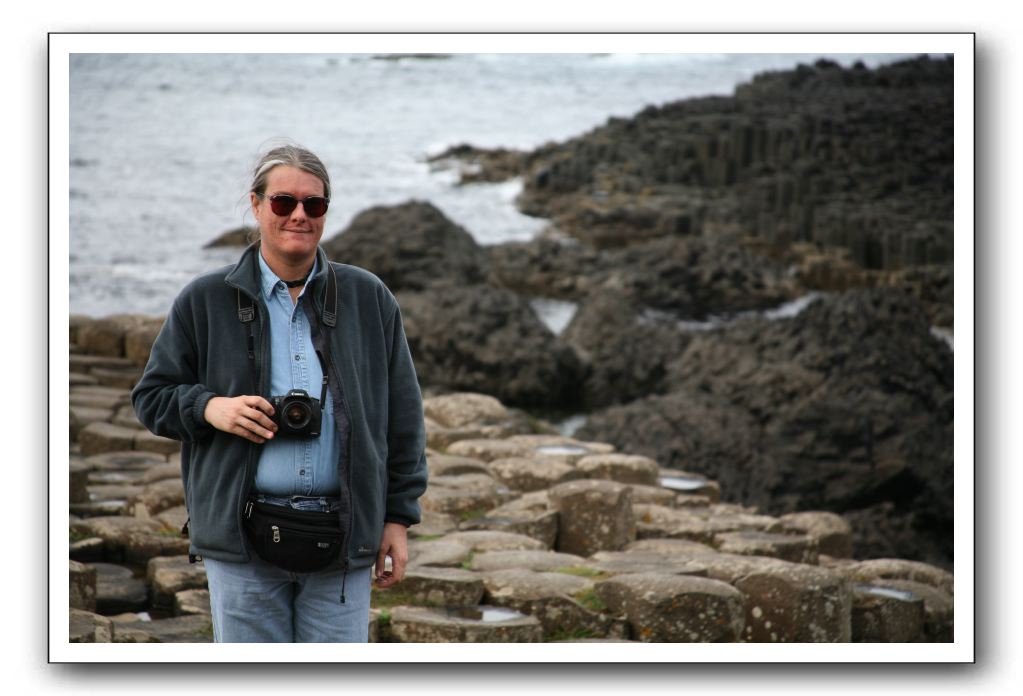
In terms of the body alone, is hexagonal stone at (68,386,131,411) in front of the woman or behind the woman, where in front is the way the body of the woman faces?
behind

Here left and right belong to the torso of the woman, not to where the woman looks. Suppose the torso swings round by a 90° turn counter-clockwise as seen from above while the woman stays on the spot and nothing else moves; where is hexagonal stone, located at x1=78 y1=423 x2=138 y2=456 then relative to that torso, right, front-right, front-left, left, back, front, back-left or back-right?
left

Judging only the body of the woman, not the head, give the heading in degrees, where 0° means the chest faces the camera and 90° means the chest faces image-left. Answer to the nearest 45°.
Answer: approximately 0°

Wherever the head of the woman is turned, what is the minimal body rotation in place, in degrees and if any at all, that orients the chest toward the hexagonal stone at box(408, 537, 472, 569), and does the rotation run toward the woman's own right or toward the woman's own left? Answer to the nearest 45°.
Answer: approximately 180°

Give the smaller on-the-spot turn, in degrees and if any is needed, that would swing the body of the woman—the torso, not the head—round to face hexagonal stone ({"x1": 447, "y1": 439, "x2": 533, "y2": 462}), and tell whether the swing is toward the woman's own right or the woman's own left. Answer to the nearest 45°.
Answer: approximately 180°

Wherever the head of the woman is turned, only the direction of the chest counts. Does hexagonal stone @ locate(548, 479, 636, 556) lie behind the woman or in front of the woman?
behind

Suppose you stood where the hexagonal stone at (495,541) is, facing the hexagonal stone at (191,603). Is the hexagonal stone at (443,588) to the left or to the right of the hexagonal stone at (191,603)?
left

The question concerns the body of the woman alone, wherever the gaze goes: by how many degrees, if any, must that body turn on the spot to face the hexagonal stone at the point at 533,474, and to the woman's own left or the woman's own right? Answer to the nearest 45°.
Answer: approximately 180°

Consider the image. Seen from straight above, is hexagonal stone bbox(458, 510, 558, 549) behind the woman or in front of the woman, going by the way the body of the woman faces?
behind

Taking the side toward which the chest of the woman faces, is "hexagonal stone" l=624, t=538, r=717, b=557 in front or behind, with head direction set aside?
behind

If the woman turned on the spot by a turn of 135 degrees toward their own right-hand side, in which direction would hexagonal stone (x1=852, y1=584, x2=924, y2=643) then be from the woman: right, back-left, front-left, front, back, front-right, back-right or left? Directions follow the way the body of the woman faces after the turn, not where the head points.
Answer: right

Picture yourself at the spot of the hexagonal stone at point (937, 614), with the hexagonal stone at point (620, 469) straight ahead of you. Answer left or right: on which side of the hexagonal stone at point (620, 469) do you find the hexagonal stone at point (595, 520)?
left

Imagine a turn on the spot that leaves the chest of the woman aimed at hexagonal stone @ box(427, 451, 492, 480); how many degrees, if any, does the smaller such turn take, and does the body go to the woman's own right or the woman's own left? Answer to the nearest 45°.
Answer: approximately 180°
